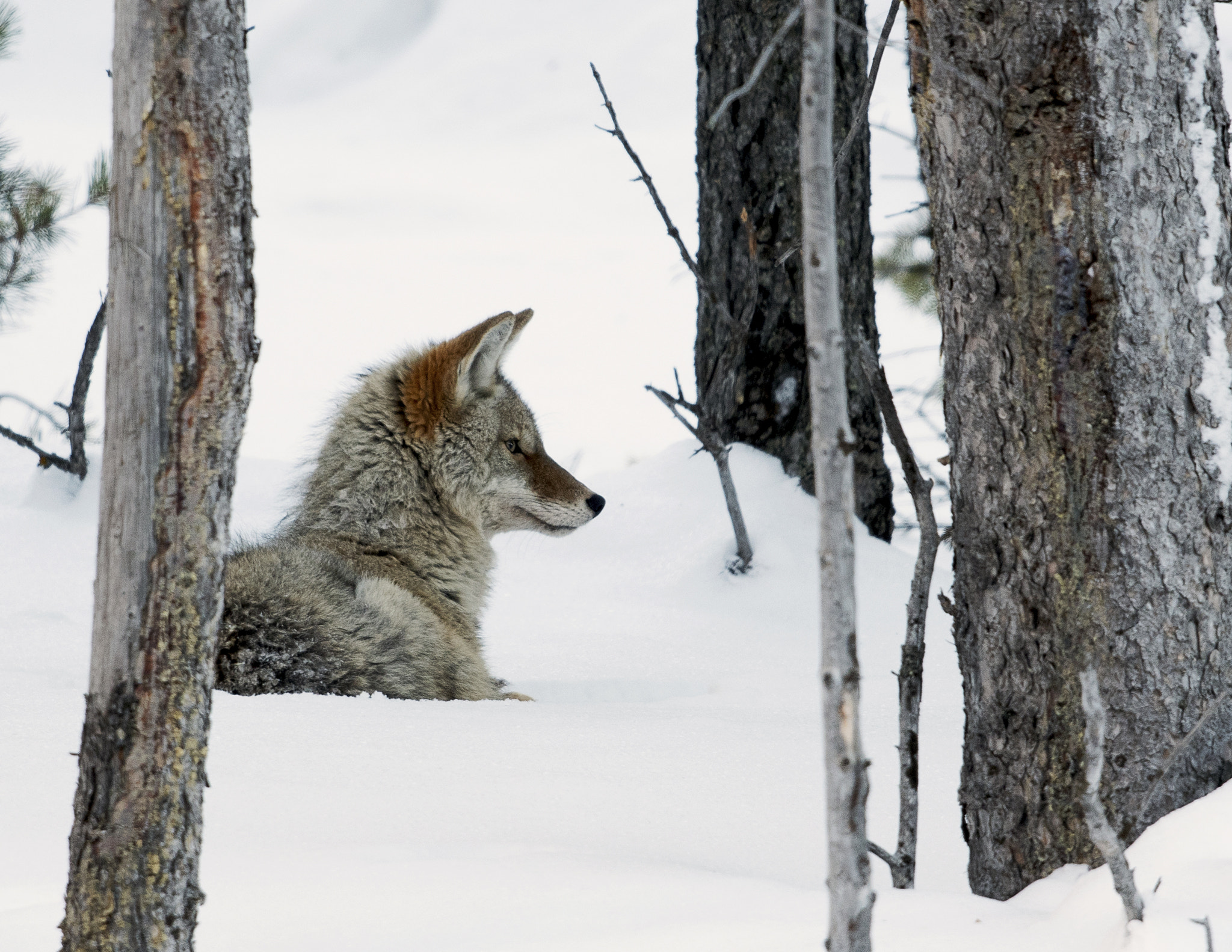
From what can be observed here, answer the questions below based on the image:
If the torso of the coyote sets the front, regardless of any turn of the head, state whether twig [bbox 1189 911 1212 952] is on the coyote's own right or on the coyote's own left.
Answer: on the coyote's own right

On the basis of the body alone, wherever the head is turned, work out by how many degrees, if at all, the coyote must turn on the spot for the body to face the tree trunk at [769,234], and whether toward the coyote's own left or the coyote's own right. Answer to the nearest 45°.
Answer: approximately 45° to the coyote's own left

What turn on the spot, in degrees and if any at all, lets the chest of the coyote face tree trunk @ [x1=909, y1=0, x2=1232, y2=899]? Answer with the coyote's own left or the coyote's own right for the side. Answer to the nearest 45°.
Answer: approximately 90° to the coyote's own right

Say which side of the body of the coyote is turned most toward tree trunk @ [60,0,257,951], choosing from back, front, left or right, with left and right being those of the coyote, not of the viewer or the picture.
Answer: right

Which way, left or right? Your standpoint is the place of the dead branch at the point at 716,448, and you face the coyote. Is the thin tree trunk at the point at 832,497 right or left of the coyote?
left

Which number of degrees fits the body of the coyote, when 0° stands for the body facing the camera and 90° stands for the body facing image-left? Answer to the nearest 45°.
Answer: approximately 270°
